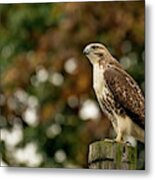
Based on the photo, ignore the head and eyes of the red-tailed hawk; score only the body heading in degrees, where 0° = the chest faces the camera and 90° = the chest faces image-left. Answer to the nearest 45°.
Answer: approximately 90°
